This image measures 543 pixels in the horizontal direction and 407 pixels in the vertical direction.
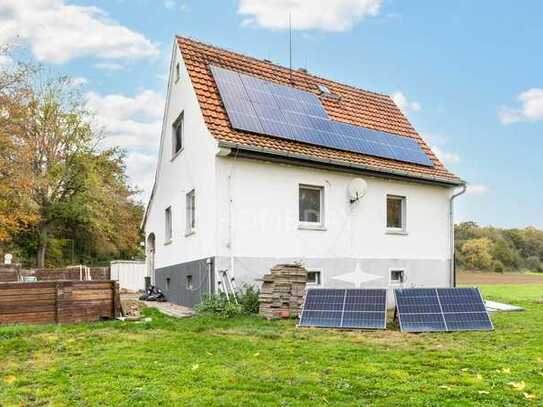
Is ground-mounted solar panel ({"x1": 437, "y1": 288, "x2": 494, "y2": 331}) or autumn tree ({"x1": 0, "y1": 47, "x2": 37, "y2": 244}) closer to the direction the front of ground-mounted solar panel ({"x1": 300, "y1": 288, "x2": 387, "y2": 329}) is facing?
the ground-mounted solar panel

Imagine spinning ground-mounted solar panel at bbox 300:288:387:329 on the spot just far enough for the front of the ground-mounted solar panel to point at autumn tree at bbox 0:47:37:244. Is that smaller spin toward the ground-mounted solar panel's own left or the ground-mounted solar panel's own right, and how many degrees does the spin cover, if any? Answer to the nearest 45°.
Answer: approximately 135° to the ground-mounted solar panel's own right

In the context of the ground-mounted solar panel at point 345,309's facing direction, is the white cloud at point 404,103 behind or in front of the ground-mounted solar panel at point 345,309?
behind

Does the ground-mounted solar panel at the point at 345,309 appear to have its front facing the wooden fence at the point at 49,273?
no

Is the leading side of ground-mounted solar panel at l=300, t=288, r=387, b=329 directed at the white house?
no

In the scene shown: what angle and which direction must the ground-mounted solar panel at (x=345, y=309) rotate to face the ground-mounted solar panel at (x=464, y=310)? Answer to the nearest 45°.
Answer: approximately 90° to its left

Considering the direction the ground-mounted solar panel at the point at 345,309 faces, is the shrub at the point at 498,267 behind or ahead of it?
behind

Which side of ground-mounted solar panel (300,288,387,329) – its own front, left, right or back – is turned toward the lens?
front

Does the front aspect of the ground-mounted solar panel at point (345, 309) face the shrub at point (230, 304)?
no

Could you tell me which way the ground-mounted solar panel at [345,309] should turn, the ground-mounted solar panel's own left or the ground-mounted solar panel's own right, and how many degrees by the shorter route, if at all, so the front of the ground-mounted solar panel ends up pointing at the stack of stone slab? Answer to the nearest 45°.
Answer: approximately 135° to the ground-mounted solar panel's own right
